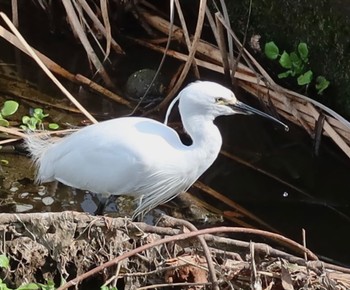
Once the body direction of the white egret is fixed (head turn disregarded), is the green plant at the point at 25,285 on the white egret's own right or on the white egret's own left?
on the white egret's own right

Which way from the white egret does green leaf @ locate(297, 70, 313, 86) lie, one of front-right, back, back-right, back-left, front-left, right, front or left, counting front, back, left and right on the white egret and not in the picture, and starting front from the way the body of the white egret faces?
front-left

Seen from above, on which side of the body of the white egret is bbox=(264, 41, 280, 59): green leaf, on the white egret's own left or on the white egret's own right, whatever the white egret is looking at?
on the white egret's own left

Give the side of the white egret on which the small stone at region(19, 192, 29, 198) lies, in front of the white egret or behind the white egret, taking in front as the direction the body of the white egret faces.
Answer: behind

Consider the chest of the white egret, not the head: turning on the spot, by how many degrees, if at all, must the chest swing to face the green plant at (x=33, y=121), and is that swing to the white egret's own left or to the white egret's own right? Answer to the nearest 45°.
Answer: approximately 135° to the white egret's own left

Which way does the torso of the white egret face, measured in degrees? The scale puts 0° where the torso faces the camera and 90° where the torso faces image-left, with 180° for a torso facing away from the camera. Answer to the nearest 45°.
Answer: approximately 270°

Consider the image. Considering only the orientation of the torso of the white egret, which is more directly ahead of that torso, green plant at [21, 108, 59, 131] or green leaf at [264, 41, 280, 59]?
the green leaf

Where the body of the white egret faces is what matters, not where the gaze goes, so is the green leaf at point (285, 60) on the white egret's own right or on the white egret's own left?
on the white egret's own left
